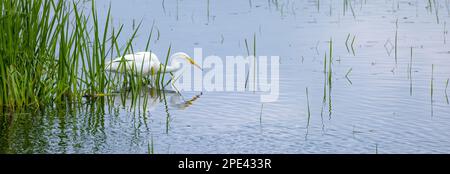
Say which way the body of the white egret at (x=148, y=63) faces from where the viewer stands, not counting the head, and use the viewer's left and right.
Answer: facing to the right of the viewer
